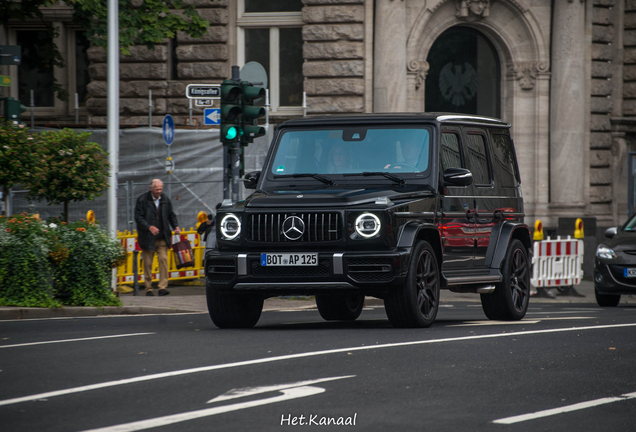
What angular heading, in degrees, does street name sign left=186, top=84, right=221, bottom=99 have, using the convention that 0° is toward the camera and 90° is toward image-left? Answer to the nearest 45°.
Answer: approximately 0°

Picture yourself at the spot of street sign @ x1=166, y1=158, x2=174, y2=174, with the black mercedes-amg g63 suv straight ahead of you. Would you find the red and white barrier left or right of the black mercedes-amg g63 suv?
left

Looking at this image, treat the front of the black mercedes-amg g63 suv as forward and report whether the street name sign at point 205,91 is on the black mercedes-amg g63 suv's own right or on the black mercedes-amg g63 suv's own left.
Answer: on the black mercedes-amg g63 suv's own right

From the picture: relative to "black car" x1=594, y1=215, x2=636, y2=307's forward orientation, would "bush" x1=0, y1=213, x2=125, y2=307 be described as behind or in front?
in front

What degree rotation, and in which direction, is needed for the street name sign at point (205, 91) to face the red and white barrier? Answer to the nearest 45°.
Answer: approximately 90° to its left

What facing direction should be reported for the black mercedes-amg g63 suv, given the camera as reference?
facing the viewer and to the left of the viewer

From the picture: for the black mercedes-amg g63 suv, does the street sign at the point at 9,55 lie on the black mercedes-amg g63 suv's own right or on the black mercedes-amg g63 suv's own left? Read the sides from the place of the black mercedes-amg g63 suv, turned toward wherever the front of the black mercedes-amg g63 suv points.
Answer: on the black mercedes-amg g63 suv's own right

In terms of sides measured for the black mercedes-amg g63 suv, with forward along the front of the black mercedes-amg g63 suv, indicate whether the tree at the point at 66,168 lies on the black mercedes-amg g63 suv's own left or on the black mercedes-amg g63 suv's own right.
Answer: on the black mercedes-amg g63 suv's own right
